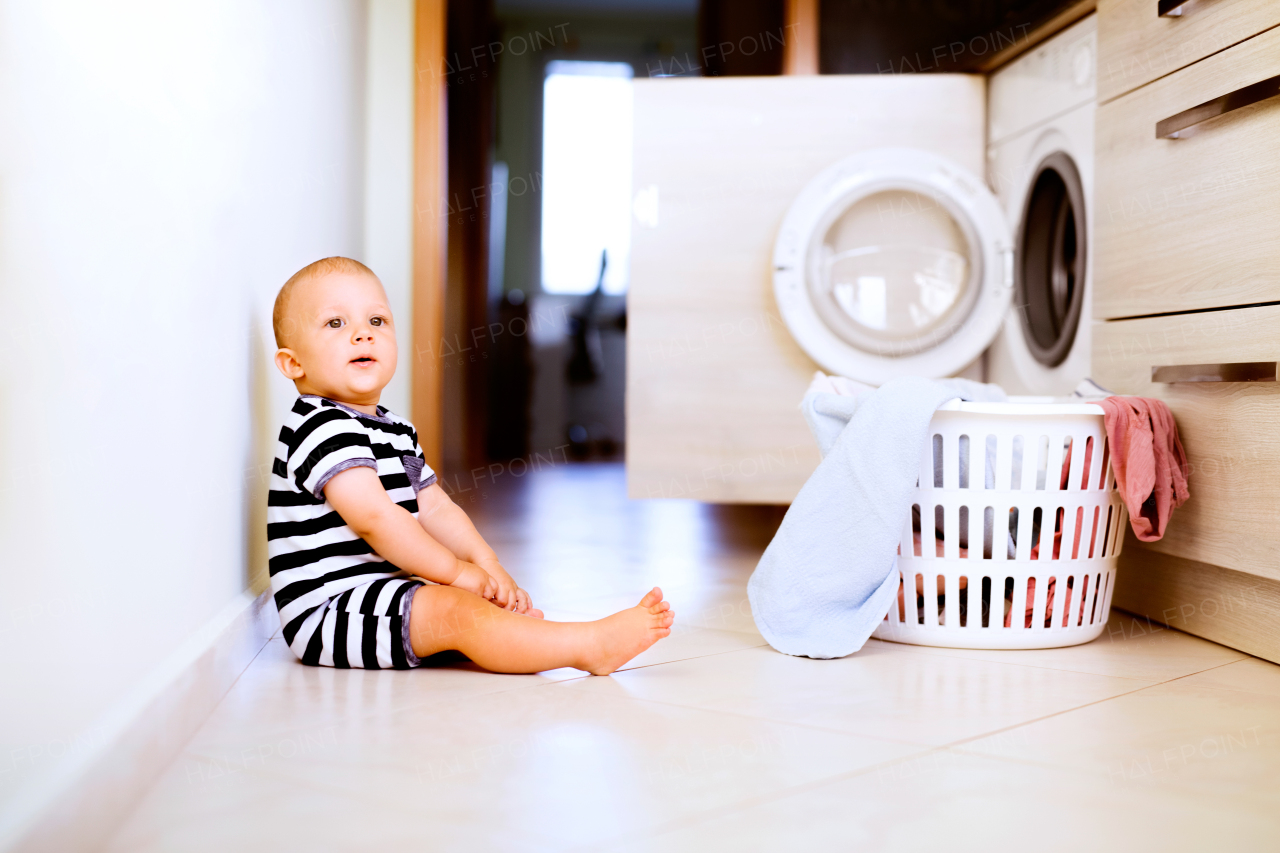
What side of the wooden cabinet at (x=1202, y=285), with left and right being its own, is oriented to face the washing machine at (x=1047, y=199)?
right

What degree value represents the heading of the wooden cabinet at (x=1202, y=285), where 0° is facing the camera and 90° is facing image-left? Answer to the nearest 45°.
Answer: approximately 45°

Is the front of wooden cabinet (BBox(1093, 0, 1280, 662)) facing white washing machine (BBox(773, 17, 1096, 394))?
no

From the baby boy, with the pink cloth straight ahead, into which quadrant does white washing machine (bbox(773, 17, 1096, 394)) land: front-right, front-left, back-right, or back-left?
front-left

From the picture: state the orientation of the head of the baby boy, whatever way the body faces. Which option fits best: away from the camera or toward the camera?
toward the camera

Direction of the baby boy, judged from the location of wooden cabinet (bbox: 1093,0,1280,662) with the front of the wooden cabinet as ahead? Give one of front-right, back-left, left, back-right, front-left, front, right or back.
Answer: front

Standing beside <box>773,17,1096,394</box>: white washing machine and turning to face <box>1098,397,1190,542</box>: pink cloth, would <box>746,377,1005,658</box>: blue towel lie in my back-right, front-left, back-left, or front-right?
front-right
